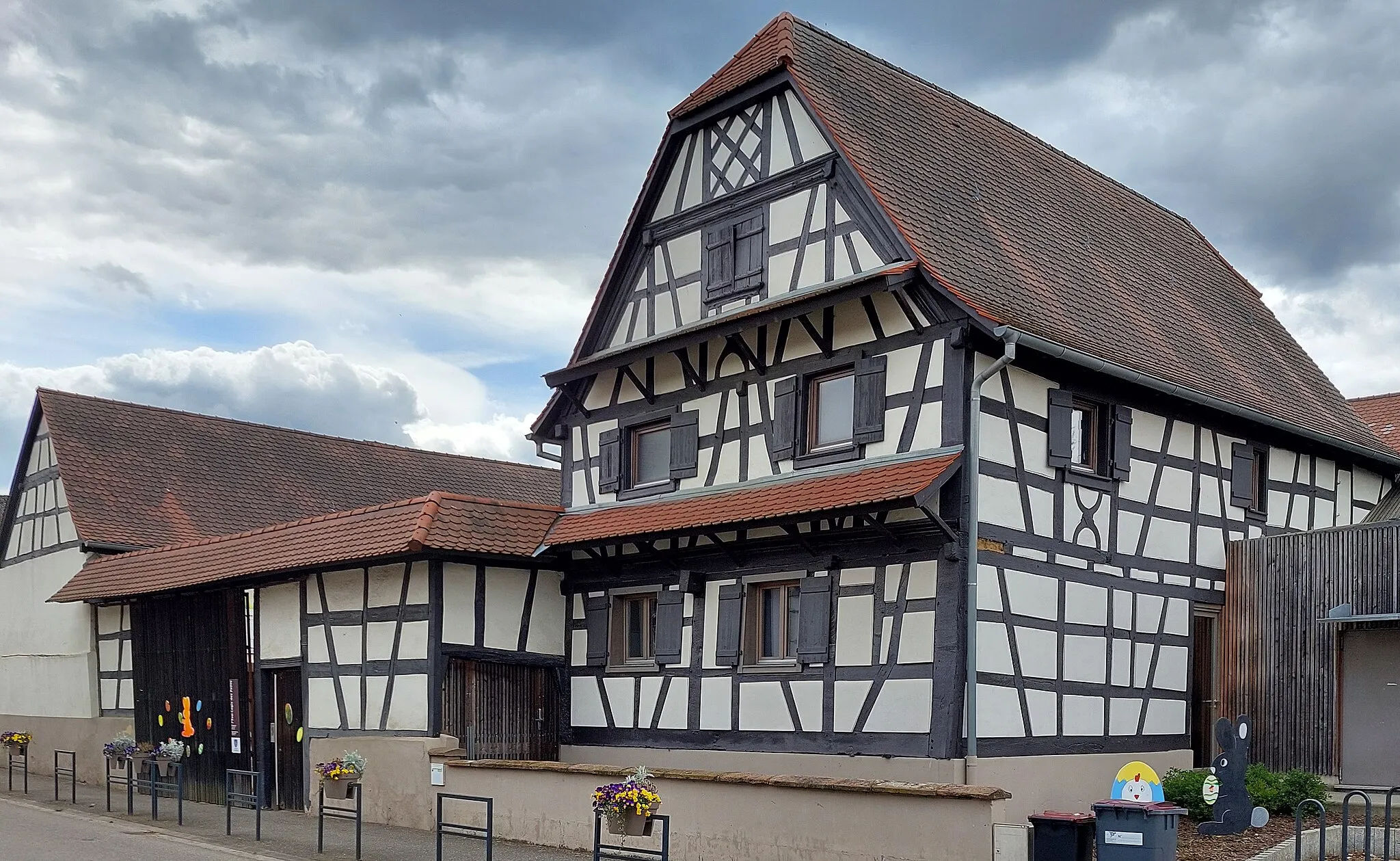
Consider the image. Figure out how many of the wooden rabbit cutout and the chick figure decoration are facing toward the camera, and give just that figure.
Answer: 1

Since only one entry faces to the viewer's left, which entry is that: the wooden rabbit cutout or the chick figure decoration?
the wooden rabbit cutout

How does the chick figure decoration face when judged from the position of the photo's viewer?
facing the viewer

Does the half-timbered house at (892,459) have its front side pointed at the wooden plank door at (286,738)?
no

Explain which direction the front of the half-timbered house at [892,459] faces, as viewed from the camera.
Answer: facing the viewer and to the left of the viewer

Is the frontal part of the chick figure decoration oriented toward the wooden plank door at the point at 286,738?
no

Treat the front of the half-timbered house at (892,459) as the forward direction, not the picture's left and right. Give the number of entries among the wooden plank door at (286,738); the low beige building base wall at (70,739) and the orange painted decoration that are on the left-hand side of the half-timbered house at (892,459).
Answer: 0

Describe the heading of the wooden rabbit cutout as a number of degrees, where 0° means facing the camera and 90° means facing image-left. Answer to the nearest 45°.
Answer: approximately 90°

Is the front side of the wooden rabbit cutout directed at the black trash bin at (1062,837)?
no
